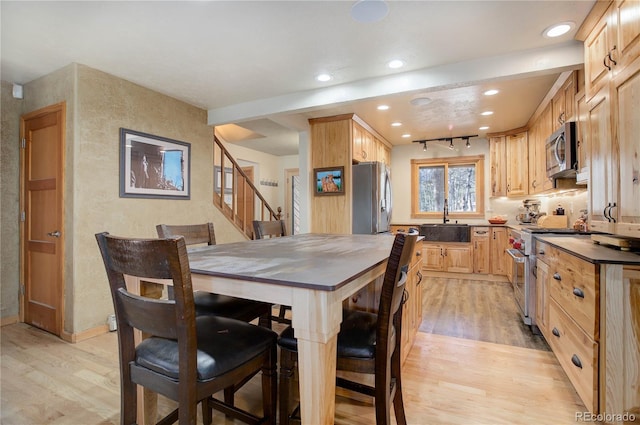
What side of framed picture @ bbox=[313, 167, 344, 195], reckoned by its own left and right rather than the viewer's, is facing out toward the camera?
front

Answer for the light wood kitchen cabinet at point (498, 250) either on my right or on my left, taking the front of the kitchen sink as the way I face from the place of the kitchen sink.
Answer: on my left

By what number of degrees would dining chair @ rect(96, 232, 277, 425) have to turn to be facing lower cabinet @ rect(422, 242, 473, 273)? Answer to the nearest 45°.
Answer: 0° — it already faces it

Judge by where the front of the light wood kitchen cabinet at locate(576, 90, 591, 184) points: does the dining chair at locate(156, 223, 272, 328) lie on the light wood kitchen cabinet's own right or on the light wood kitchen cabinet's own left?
on the light wood kitchen cabinet's own left

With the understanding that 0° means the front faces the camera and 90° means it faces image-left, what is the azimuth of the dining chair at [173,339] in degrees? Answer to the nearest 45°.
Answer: approximately 225°

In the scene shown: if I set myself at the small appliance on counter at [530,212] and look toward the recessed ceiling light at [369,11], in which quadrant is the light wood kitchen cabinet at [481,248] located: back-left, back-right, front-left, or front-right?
front-right

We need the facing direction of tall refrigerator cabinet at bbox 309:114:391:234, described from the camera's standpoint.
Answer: facing to the right of the viewer

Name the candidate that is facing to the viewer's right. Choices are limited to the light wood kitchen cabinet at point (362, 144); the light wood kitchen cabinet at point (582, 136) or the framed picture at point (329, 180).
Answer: the light wood kitchen cabinet at point (362, 144)

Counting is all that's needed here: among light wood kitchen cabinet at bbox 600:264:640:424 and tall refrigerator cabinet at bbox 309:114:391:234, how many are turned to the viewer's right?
1

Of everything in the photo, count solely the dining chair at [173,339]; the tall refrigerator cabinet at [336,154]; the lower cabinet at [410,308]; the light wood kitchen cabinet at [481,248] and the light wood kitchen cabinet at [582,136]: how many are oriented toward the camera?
1

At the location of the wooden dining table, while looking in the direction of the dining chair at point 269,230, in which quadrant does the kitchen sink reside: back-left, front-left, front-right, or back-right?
front-right

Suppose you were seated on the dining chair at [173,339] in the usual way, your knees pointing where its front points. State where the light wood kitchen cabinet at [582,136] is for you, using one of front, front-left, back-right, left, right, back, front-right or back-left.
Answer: front-right

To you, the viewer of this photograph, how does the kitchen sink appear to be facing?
facing the viewer
